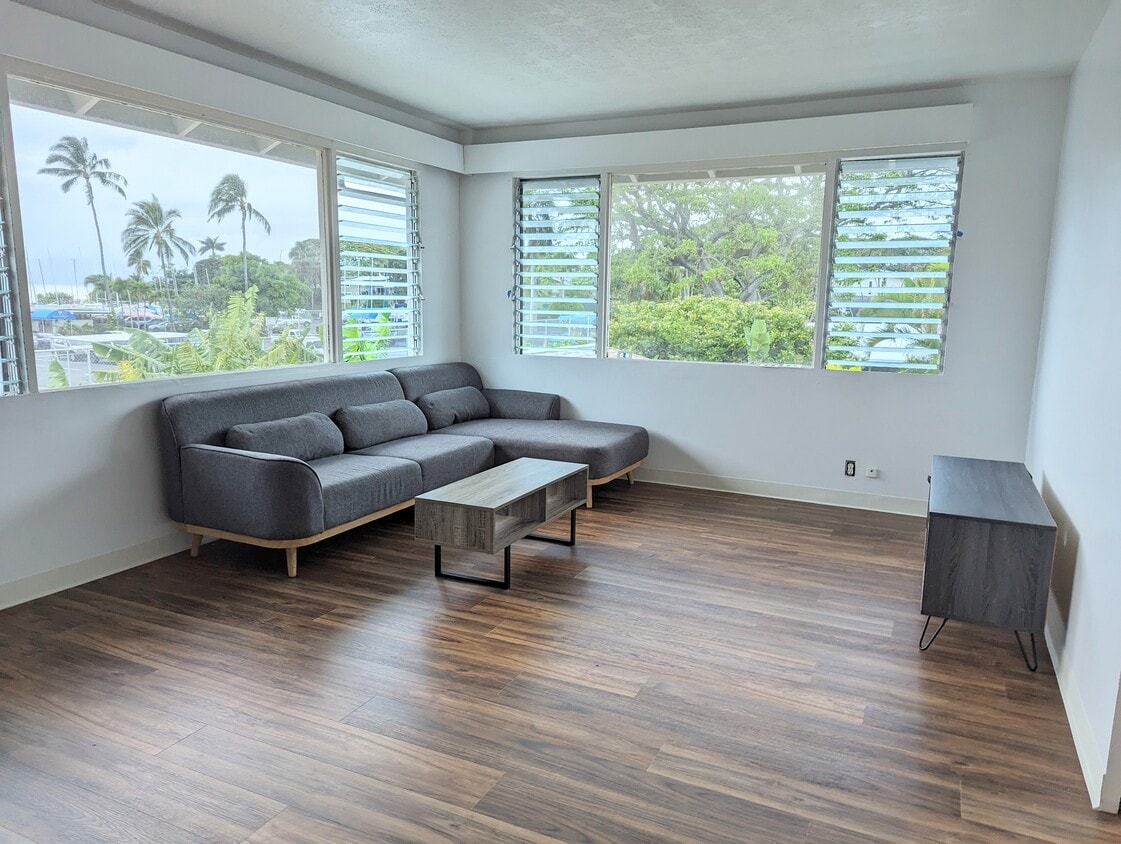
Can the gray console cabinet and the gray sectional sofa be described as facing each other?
yes

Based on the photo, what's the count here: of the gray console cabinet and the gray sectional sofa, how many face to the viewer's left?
1

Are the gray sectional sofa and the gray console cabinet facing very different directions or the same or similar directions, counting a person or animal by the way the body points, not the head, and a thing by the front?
very different directions

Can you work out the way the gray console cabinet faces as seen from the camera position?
facing to the left of the viewer

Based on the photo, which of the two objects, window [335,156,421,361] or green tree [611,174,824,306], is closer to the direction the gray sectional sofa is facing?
the green tree

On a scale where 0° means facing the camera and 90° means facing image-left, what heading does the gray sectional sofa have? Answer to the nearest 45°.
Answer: approximately 315°

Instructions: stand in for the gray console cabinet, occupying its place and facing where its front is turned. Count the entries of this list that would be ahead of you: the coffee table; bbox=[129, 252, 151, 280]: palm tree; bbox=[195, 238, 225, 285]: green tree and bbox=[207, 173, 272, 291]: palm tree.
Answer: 4

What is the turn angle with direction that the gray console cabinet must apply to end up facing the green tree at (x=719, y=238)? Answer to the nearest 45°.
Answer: approximately 45° to its right

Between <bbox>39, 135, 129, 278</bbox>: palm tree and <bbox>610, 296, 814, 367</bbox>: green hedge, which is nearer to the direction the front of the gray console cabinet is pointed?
the palm tree

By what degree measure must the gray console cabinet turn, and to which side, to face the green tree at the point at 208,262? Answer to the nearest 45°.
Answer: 0° — it already faces it

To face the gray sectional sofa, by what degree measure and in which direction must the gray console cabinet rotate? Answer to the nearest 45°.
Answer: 0° — it already faces it

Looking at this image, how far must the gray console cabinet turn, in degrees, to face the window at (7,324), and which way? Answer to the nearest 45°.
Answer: approximately 45° to its left
